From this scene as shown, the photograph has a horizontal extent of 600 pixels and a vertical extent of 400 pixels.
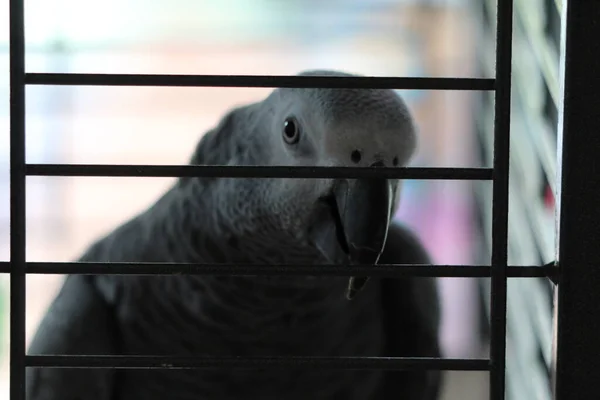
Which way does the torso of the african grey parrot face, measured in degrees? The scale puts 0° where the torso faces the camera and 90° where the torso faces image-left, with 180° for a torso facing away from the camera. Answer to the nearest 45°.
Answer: approximately 315°
